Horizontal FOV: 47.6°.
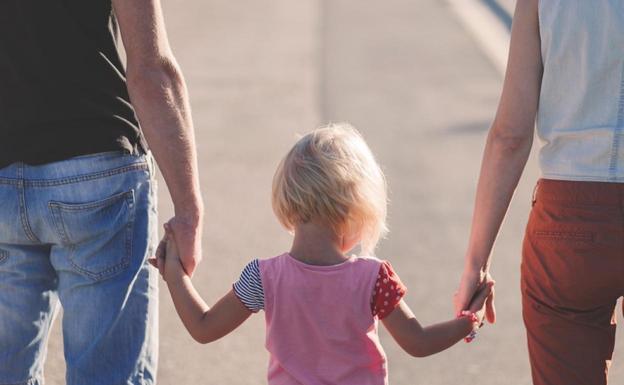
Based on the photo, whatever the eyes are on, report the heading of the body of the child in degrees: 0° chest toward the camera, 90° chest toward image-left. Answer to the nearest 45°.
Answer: approximately 180°
